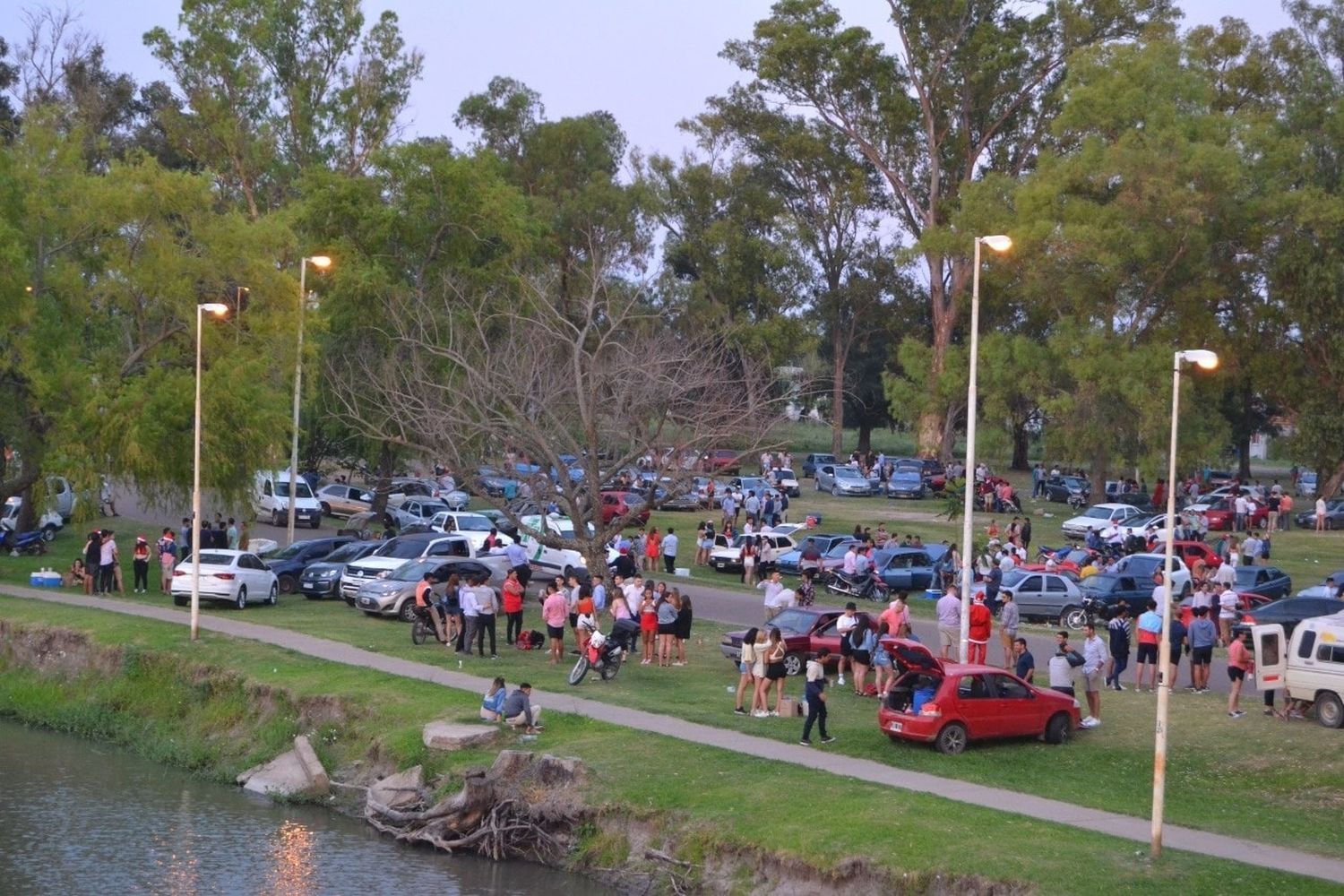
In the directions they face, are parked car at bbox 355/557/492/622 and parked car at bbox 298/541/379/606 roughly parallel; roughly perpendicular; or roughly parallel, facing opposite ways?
roughly parallel

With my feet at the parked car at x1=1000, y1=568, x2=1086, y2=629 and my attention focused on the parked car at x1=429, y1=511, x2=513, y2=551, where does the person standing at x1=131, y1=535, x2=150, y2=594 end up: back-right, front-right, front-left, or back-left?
front-left

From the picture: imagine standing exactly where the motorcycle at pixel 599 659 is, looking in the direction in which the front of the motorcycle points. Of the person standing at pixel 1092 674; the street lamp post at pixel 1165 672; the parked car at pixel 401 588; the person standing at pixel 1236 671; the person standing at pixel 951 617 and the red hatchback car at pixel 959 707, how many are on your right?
1

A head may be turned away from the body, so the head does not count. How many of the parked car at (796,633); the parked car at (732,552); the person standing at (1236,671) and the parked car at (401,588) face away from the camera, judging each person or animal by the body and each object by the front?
0

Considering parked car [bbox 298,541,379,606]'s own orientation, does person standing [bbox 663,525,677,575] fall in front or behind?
behind

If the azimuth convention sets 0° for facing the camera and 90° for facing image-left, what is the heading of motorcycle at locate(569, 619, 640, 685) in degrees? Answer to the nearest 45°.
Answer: approximately 45°

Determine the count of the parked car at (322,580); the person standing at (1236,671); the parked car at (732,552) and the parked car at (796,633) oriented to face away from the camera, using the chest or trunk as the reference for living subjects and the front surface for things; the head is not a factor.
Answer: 0

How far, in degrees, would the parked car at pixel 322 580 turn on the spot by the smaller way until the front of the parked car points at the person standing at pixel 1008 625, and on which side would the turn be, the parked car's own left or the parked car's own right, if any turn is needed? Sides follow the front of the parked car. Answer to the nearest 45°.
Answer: approximately 90° to the parked car's own left

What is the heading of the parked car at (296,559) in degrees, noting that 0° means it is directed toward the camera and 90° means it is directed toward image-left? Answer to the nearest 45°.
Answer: approximately 45°

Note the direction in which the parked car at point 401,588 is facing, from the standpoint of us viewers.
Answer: facing the viewer and to the left of the viewer
